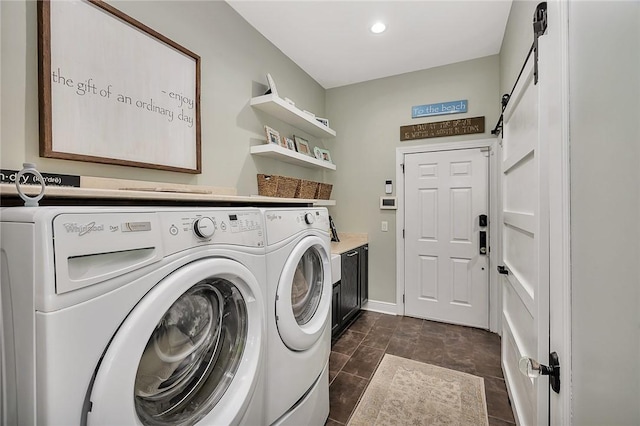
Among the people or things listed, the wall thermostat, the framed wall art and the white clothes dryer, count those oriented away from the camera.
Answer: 0

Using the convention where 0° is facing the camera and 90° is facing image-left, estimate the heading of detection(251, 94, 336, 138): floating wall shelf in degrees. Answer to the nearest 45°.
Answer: approximately 315°

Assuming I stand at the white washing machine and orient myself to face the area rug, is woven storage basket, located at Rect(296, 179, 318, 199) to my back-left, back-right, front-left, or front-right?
front-left

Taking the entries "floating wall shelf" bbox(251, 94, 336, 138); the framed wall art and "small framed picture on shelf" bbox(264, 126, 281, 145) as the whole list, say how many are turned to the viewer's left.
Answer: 0

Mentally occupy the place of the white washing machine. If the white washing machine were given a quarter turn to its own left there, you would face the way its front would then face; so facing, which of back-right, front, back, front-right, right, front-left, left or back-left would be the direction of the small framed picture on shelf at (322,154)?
front

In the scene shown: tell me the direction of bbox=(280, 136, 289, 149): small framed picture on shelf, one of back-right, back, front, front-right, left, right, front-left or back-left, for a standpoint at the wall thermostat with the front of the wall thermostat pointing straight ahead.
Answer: front-right

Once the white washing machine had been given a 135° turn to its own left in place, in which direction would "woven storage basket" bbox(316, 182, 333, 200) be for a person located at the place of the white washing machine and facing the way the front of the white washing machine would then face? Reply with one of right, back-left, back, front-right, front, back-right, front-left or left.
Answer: front-right

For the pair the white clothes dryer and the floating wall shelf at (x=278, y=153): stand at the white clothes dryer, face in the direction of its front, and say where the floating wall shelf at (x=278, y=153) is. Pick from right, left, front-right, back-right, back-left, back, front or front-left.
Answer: back-left

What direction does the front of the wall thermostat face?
toward the camera

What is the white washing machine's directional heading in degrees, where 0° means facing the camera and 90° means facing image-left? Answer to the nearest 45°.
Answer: approximately 315°
